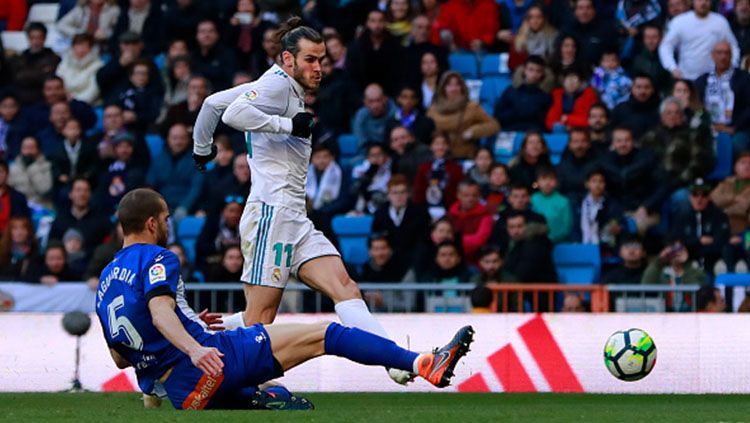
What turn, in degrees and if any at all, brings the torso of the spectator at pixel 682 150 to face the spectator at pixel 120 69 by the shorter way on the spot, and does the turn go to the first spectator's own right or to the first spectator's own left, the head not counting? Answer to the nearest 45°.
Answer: approximately 90° to the first spectator's own right

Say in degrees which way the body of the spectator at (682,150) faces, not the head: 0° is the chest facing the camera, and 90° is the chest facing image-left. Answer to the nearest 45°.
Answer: approximately 0°

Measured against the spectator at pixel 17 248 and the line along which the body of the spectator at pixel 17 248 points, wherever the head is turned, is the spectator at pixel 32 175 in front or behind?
behind

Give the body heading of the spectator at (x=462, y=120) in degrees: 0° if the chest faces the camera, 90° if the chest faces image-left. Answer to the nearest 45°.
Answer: approximately 0°

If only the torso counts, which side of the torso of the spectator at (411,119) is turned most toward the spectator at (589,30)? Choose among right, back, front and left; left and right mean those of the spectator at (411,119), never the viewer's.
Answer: left
